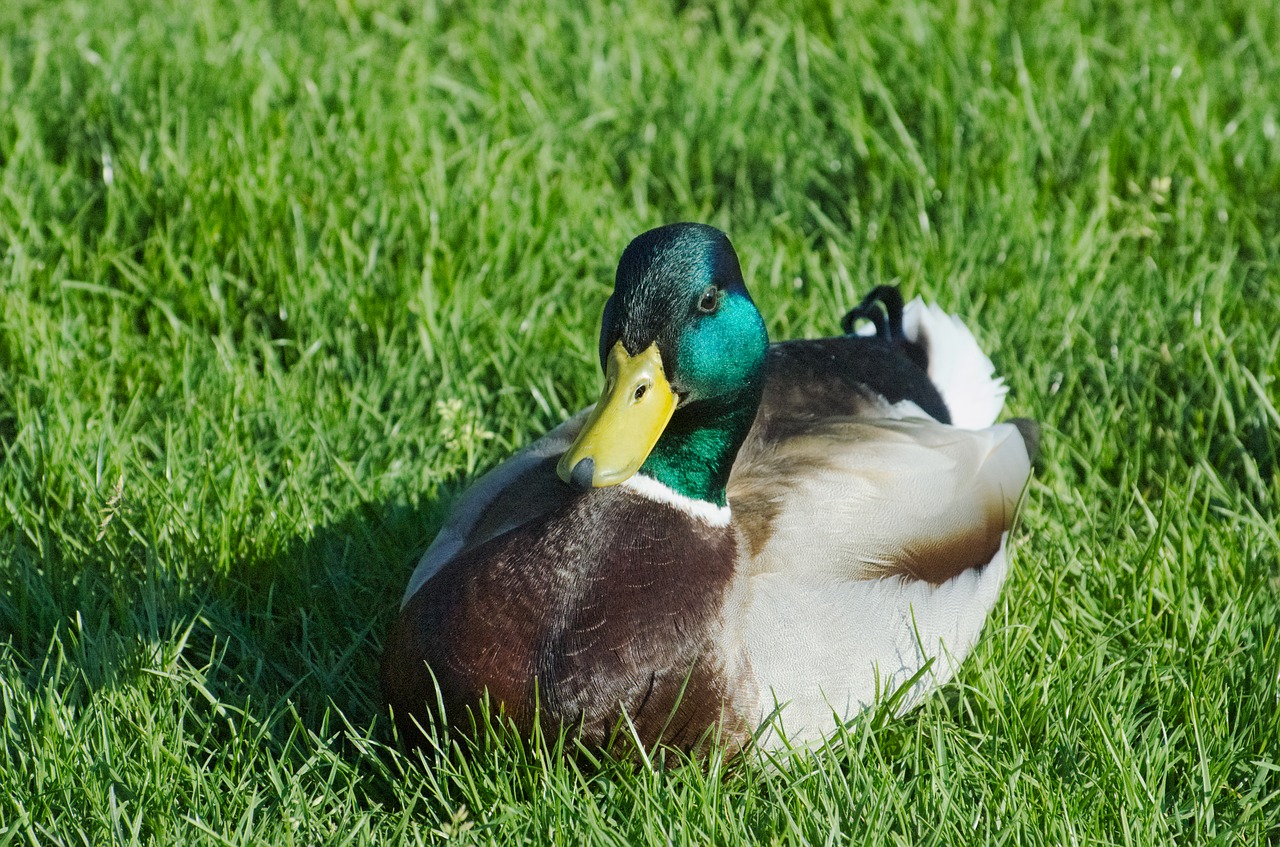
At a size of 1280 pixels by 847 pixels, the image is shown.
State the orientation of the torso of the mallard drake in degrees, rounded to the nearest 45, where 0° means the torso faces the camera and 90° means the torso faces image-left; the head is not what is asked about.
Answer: approximately 45°
